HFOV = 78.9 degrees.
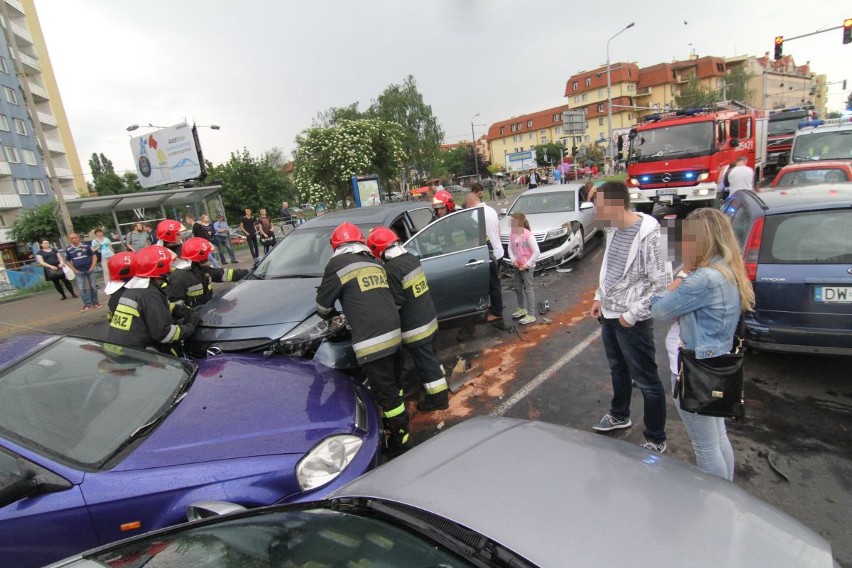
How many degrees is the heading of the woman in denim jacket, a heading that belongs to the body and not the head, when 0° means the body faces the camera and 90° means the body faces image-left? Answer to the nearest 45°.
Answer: approximately 90°

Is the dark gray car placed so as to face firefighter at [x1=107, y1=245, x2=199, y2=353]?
yes

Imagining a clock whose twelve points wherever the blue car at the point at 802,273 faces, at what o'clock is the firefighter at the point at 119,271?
The firefighter is roughly at 8 o'clock from the blue car.

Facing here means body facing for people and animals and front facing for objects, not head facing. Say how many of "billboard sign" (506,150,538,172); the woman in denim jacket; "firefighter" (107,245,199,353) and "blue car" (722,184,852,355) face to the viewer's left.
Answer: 1

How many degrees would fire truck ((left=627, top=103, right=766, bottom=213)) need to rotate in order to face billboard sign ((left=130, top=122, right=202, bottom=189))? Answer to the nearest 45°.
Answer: approximately 45° to its right

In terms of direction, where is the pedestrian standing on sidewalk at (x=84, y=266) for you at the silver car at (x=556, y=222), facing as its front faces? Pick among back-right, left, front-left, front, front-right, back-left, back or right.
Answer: front-right

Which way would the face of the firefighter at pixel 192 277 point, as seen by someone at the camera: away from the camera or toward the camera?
away from the camera

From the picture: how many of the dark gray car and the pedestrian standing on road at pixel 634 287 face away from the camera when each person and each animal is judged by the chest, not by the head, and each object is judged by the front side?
0

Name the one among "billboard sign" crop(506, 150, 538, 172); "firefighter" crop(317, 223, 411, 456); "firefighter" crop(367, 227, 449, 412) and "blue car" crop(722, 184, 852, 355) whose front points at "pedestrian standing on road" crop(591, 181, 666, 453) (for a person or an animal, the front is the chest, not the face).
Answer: the billboard sign

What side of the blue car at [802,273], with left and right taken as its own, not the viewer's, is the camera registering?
back

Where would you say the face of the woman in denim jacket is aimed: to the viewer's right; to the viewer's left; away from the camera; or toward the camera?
to the viewer's left

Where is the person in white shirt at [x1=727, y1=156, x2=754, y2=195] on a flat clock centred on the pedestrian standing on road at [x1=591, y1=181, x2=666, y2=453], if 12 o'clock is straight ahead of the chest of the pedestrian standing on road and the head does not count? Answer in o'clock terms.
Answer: The person in white shirt is roughly at 5 o'clock from the pedestrian standing on road.

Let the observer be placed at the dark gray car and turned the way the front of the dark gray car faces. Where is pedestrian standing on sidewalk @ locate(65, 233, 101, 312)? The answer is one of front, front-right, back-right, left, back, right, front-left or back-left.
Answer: right

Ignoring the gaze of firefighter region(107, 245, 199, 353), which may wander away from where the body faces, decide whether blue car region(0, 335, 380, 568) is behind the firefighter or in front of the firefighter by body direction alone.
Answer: behind

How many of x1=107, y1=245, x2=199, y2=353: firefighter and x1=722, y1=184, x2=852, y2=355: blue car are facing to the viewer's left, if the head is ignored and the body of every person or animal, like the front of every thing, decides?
0

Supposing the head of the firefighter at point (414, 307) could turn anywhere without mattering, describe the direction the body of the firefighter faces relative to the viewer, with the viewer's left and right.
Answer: facing away from the viewer and to the left of the viewer

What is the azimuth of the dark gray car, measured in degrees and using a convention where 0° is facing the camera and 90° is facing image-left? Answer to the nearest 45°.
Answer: approximately 45°

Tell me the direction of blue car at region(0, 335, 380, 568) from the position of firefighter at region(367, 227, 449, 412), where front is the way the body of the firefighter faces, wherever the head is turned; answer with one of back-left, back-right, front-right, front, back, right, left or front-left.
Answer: left
